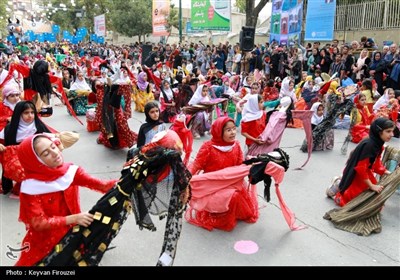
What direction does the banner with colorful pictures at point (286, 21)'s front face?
toward the camera

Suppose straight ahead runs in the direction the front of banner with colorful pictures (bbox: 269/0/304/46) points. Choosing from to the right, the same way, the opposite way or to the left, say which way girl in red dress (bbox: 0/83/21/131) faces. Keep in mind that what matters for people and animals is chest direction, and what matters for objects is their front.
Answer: to the left

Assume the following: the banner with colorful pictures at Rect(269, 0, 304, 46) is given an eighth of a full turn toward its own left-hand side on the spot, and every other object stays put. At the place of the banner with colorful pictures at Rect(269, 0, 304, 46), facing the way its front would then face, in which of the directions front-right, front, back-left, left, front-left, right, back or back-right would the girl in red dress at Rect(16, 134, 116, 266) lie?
front-right

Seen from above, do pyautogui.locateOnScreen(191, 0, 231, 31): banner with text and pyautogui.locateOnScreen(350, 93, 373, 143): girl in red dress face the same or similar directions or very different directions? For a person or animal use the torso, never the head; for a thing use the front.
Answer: same or similar directions

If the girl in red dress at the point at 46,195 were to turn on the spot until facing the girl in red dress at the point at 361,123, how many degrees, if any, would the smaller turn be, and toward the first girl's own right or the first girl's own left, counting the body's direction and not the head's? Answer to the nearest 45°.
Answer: approximately 90° to the first girl's own left

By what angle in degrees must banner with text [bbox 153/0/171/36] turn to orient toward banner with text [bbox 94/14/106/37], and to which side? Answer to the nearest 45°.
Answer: approximately 135° to its right

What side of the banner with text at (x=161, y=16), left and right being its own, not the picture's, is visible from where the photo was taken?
front

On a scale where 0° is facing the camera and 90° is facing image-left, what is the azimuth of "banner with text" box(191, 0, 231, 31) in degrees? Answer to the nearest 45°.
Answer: approximately 0°

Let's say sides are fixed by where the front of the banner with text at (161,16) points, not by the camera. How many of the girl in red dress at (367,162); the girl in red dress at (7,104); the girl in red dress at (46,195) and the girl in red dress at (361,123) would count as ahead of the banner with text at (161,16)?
4

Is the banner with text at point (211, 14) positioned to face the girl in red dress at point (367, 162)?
yes

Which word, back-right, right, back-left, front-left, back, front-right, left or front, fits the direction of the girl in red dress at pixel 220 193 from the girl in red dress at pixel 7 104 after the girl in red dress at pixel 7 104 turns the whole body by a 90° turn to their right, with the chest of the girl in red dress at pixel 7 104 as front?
left

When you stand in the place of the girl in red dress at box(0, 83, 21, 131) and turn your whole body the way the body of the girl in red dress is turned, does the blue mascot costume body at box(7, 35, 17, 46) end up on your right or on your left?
on your left

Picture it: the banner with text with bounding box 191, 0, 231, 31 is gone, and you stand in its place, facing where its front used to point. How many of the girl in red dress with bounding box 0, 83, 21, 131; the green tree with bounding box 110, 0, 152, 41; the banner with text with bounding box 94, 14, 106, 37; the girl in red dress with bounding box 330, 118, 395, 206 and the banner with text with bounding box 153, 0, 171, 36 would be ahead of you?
2

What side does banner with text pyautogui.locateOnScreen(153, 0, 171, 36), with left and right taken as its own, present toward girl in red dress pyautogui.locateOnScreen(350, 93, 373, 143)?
front

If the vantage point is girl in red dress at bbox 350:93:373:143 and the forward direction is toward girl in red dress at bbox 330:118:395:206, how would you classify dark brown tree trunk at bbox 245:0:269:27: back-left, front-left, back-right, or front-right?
back-right
